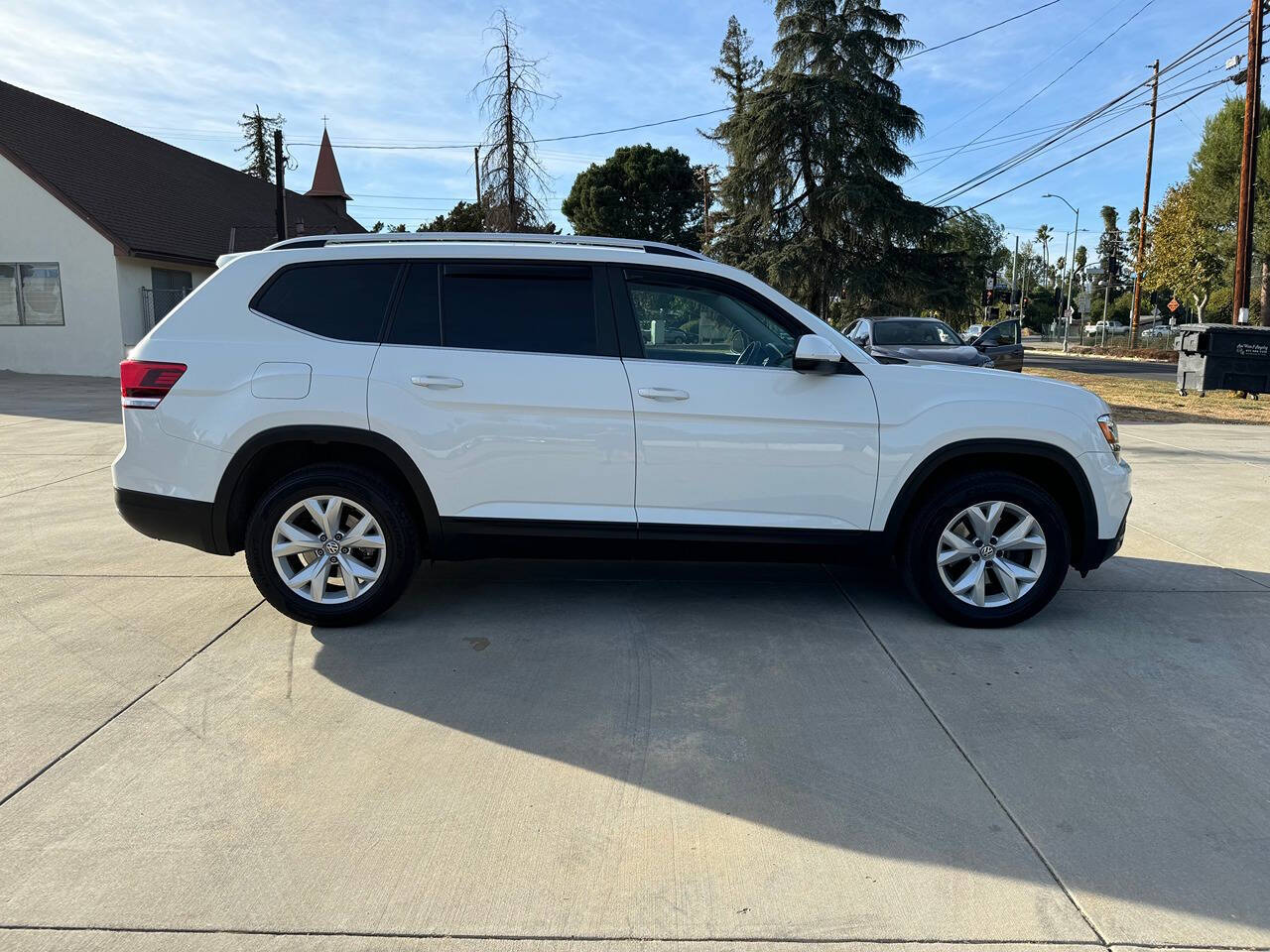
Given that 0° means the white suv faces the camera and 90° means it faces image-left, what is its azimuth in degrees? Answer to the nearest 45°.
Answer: approximately 270°

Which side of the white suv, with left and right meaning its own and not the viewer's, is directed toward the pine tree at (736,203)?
left

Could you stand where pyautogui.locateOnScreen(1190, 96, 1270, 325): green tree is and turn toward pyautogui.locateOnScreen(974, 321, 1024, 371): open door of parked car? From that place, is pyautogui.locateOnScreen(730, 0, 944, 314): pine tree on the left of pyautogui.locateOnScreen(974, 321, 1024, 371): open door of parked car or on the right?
right

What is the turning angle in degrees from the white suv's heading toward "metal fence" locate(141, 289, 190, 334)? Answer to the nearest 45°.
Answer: approximately 135° to its left

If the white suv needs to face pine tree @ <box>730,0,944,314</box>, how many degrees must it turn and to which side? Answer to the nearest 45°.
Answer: approximately 90° to its left

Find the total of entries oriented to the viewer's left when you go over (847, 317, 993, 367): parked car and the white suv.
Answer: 0

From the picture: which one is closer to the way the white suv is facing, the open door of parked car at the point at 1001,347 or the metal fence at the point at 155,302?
the open door of parked car

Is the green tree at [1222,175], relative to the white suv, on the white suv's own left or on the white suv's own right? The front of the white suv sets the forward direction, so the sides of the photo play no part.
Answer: on the white suv's own left

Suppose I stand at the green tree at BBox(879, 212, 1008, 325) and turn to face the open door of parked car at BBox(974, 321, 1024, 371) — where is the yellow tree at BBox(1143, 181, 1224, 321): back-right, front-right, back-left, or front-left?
back-left

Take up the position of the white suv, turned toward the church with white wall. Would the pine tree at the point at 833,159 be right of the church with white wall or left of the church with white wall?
right

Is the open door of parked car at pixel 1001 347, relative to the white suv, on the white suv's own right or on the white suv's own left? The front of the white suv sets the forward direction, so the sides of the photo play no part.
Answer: on the white suv's own left

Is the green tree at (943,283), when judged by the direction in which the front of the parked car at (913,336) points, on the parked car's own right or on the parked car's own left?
on the parked car's own left
